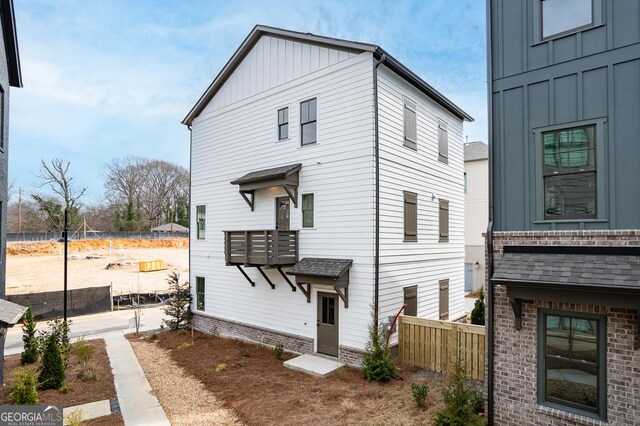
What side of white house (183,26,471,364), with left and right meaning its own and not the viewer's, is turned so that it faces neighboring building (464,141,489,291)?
back

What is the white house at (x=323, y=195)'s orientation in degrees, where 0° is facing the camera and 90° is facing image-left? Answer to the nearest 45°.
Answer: approximately 45°

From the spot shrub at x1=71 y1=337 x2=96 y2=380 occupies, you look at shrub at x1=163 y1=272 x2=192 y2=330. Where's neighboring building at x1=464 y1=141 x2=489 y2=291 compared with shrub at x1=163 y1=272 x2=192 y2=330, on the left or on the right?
right

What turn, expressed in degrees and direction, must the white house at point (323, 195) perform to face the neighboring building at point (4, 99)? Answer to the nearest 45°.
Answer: approximately 45° to its right

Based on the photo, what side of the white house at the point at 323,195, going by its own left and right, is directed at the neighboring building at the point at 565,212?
left

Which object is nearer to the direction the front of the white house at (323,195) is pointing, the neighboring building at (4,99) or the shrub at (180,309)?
the neighboring building
